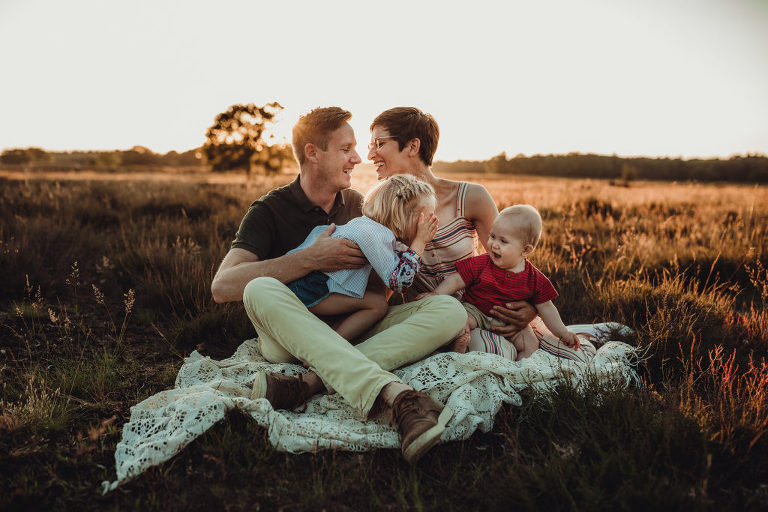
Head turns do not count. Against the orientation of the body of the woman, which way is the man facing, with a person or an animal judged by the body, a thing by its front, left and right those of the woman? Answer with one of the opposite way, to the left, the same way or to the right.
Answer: to the left

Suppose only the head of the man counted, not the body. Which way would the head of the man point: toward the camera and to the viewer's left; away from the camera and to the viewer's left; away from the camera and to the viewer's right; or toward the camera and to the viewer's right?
toward the camera and to the viewer's right

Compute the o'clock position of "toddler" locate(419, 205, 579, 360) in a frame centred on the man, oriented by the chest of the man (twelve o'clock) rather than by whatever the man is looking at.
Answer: The toddler is roughly at 10 o'clock from the man.

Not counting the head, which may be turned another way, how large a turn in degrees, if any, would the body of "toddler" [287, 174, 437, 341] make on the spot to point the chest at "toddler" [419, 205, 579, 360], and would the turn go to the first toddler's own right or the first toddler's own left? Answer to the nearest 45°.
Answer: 0° — they already face them

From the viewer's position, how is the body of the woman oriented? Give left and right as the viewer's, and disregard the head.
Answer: facing the viewer and to the left of the viewer

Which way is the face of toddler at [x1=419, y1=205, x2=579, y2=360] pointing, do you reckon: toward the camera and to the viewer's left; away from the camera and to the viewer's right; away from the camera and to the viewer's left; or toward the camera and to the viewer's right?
toward the camera and to the viewer's left

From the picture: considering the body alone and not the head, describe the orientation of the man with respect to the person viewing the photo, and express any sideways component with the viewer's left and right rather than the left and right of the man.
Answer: facing the viewer and to the right of the viewer

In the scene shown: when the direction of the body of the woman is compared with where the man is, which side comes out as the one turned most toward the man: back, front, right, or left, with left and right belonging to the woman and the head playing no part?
right

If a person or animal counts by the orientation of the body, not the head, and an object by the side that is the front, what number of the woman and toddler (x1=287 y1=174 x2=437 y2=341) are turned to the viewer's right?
1

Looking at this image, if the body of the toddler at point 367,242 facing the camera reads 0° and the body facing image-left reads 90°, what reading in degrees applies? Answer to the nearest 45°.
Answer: approximately 270°

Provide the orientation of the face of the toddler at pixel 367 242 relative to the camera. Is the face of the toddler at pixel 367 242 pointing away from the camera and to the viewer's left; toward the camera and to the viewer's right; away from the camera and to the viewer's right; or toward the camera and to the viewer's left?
away from the camera and to the viewer's right

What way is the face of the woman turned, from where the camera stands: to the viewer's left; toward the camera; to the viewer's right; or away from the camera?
to the viewer's left
